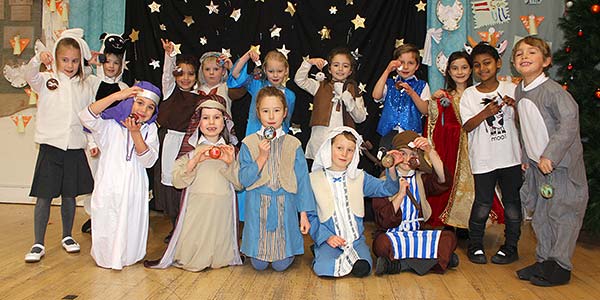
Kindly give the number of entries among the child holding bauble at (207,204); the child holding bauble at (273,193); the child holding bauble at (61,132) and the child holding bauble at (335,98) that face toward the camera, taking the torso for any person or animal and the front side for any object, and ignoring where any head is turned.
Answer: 4

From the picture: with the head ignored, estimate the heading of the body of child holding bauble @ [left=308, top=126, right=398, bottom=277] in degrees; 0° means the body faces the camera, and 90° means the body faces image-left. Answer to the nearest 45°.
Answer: approximately 0°

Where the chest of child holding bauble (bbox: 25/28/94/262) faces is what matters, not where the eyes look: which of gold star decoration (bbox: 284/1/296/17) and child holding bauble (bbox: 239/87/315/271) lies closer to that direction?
the child holding bauble

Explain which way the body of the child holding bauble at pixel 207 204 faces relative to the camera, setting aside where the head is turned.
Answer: toward the camera

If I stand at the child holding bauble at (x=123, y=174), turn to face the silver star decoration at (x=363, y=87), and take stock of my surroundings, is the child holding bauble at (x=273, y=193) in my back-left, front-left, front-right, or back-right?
front-right

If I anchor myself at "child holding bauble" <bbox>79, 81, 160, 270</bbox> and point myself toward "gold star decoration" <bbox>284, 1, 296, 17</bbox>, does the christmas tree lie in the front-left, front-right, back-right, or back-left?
front-right

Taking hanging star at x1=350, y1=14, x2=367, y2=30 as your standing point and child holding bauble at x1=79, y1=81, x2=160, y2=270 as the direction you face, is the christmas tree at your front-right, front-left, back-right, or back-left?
back-left

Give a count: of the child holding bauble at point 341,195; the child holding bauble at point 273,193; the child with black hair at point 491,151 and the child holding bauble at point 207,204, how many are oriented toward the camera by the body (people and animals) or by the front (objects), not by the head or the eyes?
4

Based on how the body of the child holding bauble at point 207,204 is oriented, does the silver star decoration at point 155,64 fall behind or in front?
behind

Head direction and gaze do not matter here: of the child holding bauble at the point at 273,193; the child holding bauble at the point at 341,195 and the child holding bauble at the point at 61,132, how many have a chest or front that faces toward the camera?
3

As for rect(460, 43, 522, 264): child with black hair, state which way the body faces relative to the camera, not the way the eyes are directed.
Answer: toward the camera

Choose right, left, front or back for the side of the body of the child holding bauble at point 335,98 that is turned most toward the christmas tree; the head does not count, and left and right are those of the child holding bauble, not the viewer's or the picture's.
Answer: left
